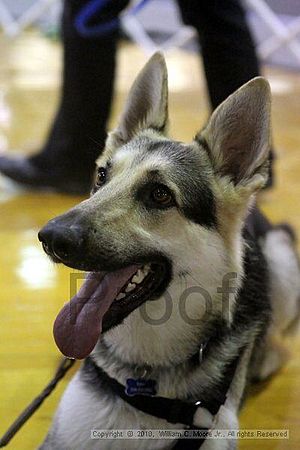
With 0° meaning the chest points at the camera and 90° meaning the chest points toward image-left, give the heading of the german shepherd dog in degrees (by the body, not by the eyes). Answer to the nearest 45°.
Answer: approximately 45°
